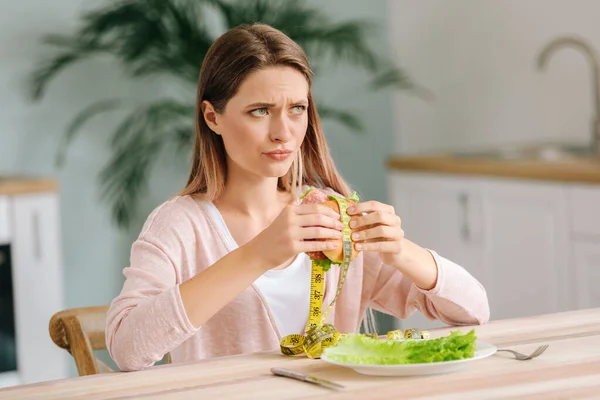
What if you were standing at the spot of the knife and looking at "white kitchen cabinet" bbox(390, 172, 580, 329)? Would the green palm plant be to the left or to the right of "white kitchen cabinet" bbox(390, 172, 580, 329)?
left

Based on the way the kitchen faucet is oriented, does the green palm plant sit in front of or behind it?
in front

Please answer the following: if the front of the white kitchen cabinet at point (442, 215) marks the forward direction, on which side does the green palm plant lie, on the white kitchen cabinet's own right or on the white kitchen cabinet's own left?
on the white kitchen cabinet's own right

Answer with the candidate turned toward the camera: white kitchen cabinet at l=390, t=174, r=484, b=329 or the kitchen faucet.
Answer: the white kitchen cabinet

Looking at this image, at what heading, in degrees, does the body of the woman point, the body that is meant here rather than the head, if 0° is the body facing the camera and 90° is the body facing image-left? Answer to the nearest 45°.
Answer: approximately 315°

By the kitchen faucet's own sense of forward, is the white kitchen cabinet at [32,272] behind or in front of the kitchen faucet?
in front

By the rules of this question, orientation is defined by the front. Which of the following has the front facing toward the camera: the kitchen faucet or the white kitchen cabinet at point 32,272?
the white kitchen cabinet

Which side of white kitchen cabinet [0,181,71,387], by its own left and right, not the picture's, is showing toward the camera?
front

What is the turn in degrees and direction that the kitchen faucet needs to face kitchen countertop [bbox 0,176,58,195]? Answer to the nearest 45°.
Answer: approximately 45° to its left

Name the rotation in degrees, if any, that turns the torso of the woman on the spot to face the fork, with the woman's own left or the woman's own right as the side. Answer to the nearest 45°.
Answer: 0° — they already face it

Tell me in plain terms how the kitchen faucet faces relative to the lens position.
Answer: facing to the left of the viewer

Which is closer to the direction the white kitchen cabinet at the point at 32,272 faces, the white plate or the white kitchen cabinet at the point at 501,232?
the white plate
